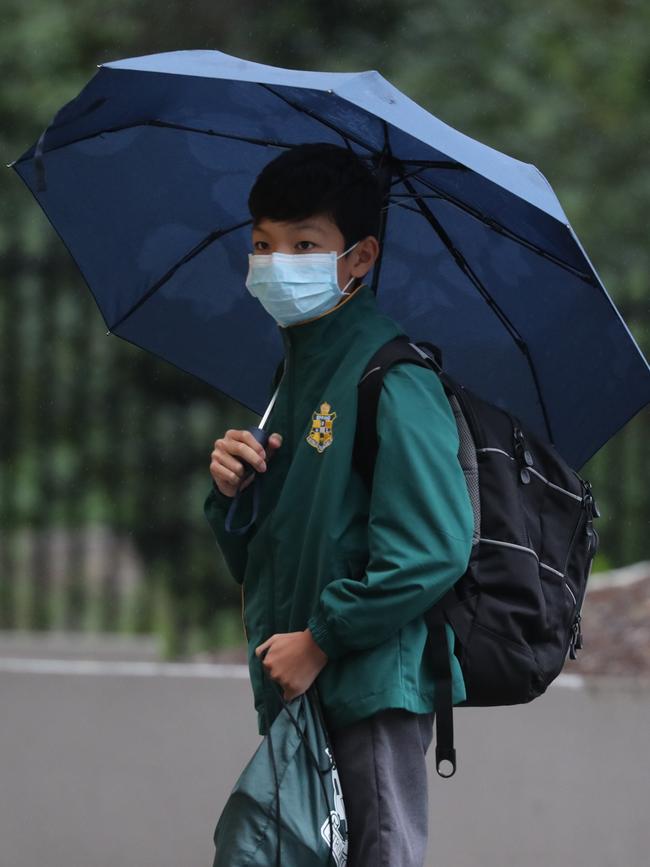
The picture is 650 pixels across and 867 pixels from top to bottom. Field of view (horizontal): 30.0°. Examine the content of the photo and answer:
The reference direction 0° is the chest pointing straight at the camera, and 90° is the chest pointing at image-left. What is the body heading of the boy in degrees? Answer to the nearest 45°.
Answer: approximately 45°
